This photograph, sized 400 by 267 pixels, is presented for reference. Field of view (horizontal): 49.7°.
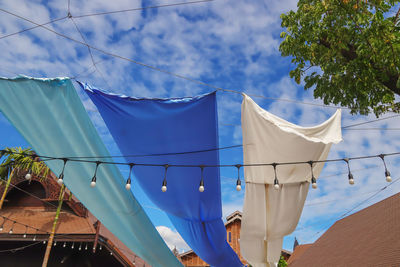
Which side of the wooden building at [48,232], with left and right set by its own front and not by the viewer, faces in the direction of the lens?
front
